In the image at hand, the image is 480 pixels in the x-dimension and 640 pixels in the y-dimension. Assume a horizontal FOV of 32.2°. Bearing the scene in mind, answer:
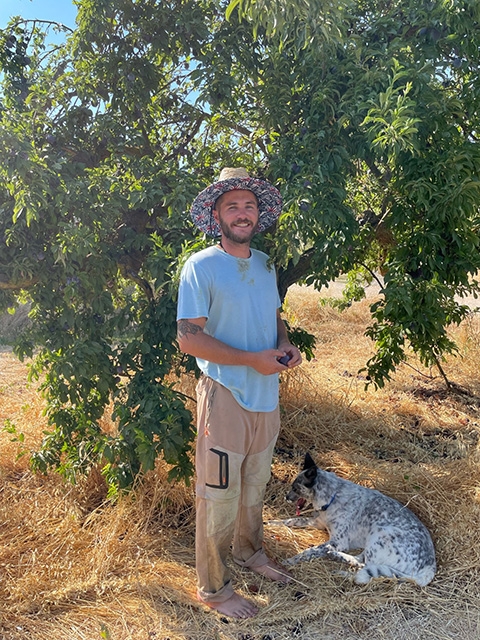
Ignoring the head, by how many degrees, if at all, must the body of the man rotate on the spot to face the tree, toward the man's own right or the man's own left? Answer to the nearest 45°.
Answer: approximately 135° to the man's own left

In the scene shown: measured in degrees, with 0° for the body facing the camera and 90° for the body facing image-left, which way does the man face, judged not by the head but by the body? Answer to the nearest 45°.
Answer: approximately 315°

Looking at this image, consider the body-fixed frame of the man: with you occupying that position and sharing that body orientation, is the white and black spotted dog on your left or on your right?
on your left
